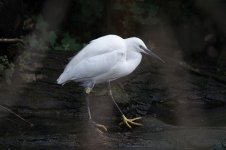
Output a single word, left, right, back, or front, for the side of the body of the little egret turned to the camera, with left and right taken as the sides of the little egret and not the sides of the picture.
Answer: right
